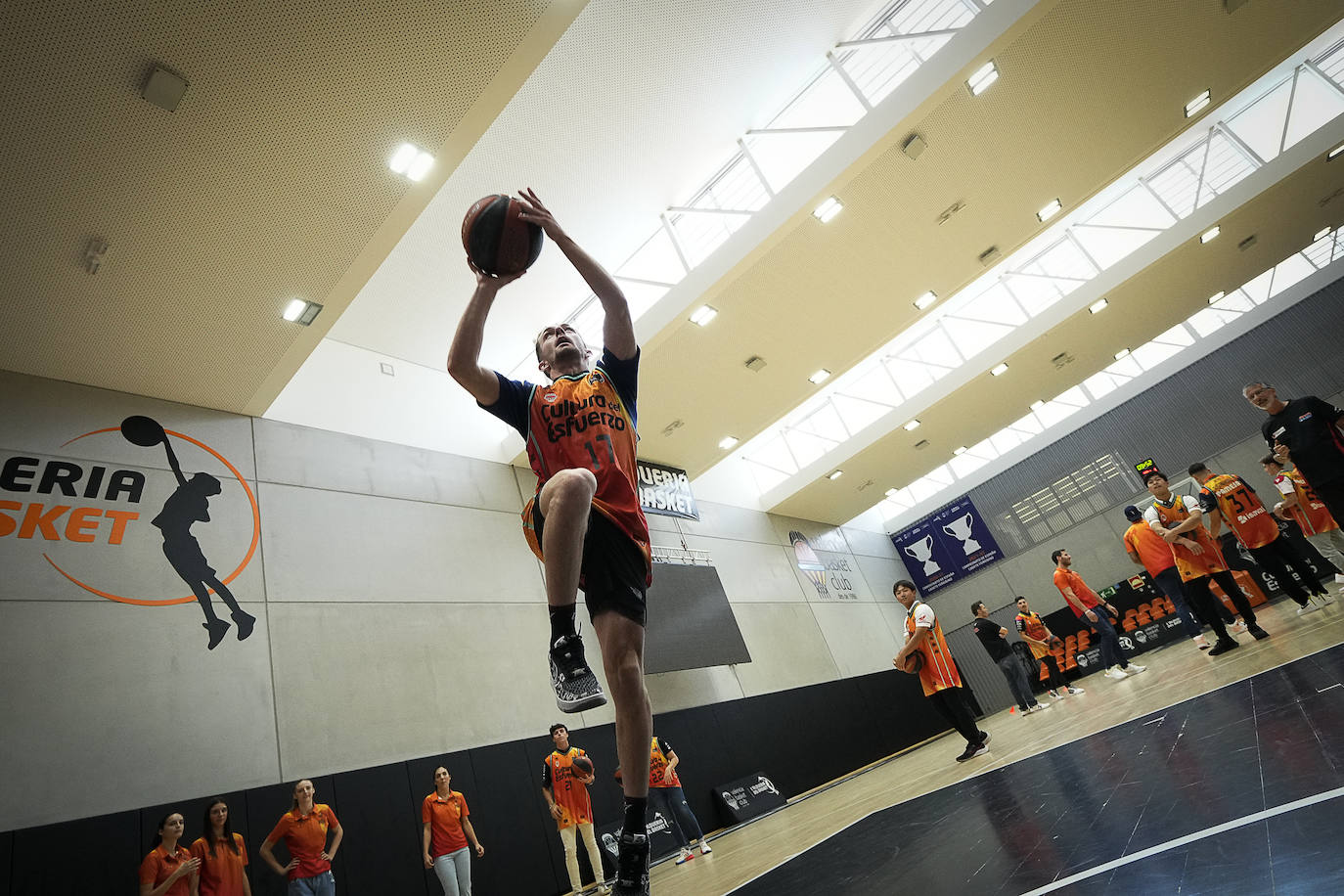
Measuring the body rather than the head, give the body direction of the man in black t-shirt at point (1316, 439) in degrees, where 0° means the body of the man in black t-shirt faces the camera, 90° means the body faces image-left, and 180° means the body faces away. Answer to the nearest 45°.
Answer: approximately 45°

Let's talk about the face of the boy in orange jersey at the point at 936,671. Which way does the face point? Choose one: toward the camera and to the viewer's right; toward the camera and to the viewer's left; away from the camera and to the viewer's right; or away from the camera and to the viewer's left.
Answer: toward the camera and to the viewer's left

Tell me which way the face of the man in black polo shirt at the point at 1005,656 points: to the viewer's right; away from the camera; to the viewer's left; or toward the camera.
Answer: to the viewer's right

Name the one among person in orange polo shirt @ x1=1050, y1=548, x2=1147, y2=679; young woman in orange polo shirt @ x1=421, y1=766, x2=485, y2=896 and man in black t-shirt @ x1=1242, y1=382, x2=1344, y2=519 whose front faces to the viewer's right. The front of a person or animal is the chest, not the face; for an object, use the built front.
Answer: the person in orange polo shirt

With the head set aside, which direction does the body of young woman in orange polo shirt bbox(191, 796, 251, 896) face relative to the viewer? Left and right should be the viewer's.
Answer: facing the viewer and to the right of the viewer

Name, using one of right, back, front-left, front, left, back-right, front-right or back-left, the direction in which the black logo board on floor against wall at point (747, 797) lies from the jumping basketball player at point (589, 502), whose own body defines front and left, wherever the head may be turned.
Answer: back

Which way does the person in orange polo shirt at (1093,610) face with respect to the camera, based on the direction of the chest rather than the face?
to the viewer's right

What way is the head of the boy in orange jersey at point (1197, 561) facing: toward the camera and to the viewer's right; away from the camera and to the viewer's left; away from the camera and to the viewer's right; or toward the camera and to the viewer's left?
toward the camera and to the viewer's left

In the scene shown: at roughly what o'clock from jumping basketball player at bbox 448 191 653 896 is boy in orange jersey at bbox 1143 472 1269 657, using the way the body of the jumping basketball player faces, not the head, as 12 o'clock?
The boy in orange jersey is roughly at 8 o'clock from the jumping basketball player.
